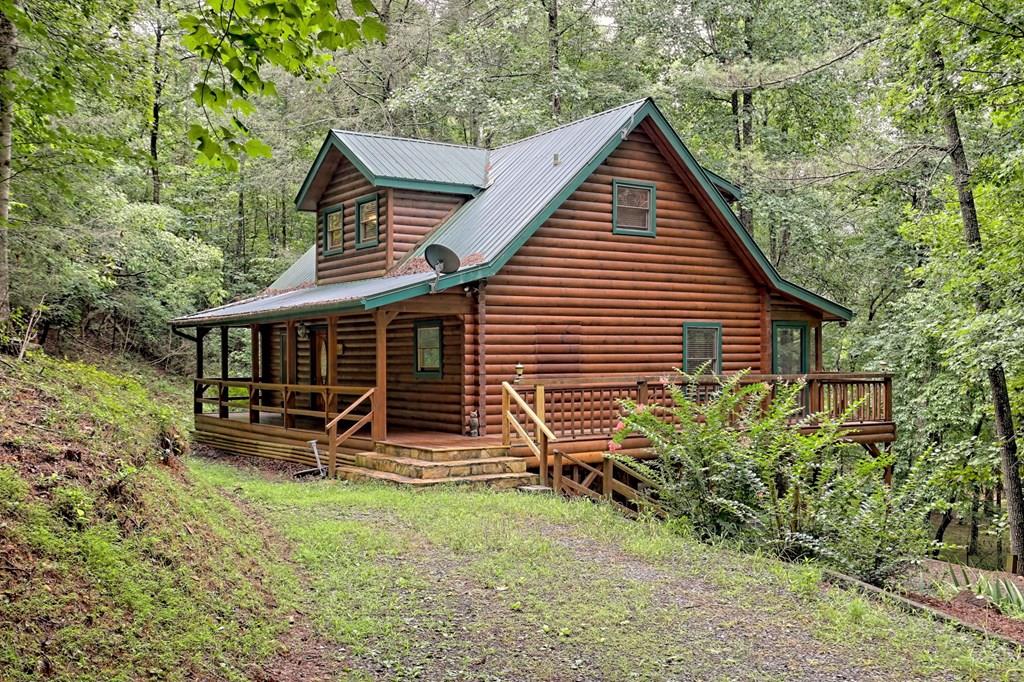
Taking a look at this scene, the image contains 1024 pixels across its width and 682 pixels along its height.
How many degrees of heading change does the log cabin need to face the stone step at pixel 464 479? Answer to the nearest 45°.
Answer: approximately 45° to its left

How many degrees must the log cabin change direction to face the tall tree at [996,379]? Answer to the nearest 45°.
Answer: approximately 135° to its left

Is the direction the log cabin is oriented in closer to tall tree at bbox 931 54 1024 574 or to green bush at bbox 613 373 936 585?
the green bush

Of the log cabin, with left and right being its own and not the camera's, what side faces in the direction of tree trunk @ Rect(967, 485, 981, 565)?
back

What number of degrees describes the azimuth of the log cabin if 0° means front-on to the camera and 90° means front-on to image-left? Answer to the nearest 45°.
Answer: approximately 45°

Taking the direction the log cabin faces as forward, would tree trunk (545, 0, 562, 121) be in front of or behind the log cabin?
behind
